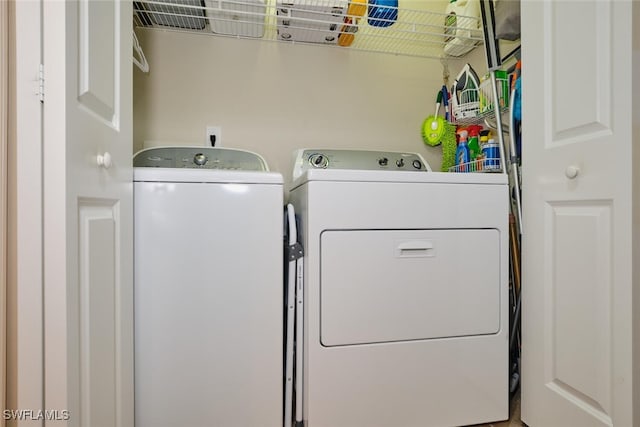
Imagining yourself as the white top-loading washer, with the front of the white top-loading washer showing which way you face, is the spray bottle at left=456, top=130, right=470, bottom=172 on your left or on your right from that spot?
on your left

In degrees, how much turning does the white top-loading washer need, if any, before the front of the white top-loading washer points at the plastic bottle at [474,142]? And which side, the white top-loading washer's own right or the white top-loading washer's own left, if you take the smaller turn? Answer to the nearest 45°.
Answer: approximately 90° to the white top-loading washer's own left

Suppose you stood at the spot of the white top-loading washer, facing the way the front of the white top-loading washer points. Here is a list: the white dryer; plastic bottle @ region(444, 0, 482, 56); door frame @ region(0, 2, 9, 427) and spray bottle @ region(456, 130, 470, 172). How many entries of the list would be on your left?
3

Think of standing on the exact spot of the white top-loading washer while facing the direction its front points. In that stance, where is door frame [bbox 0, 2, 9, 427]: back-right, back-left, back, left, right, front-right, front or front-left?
front-right

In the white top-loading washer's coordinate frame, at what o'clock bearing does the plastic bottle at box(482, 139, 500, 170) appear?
The plastic bottle is roughly at 9 o'clock from the white top-loading washer.

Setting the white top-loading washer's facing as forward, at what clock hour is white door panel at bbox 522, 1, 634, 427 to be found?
The white door panel is roughly at 10 o'clock from the white top-loading washer.

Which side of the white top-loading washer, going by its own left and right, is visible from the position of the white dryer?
left

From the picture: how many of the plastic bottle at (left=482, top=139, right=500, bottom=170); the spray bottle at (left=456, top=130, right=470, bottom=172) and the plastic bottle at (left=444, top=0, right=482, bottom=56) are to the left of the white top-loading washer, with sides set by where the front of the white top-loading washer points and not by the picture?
3

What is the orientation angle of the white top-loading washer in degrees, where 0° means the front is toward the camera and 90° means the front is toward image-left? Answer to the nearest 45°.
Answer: approximately 0°
